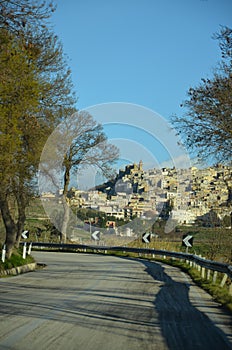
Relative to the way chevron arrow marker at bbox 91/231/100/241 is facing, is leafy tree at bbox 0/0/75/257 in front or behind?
in front

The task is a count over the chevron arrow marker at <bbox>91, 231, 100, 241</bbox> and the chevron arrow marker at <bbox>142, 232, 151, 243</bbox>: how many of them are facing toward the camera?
2

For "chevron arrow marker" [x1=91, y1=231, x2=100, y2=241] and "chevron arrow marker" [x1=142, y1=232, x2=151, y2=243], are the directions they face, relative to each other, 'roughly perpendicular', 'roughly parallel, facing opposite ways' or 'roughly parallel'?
roughly parallel

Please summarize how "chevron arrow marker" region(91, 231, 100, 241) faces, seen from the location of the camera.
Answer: facing the viewer

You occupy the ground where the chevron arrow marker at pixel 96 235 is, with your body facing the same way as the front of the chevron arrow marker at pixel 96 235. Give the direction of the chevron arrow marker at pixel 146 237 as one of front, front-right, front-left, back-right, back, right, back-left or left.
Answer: front-left

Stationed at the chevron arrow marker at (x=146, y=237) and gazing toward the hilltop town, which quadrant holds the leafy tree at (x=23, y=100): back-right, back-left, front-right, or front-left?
back-left

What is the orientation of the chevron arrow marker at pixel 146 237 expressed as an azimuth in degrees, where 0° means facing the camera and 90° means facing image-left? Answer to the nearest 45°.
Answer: approximately 0°

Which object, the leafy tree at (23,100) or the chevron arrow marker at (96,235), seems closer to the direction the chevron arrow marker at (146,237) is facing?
the leafy tree

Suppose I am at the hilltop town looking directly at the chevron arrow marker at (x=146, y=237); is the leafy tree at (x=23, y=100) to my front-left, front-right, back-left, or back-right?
front-right
